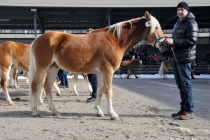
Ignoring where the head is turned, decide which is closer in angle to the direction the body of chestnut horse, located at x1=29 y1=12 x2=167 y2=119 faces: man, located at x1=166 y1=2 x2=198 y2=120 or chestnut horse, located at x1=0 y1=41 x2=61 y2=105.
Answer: the man

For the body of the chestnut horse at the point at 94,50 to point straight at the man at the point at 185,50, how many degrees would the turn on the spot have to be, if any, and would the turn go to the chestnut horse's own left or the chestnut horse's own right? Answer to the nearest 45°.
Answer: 0° — it already faces them

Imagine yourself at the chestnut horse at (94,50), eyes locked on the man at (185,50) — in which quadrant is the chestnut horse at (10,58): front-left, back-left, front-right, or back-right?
back-left

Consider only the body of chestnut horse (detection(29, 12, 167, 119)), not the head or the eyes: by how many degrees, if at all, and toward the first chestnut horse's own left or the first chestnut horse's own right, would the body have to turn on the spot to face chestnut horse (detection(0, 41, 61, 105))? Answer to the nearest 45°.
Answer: approximately 135° to the first chestnut horse's own left

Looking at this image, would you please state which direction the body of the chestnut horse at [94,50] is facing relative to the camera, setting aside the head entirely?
to the viewer's right
